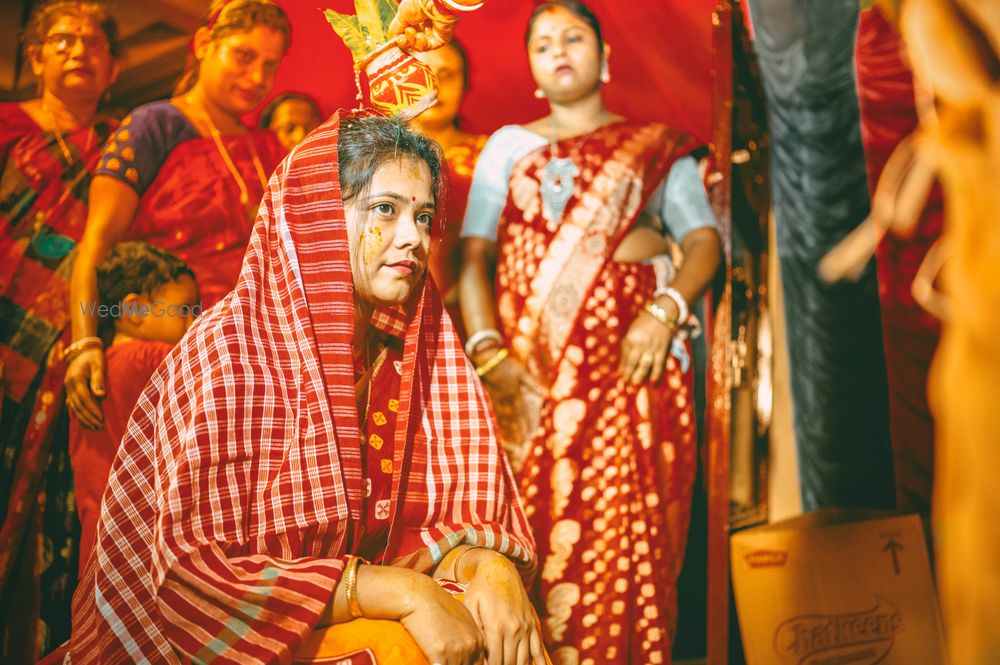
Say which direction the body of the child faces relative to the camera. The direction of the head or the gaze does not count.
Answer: to the viewer's right

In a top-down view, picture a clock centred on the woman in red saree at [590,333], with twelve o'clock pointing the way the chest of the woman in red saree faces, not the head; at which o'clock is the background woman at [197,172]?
The background woman is roughly at 3 o'clock from the woman in red saree.

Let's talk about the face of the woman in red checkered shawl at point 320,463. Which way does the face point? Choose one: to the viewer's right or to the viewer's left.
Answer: to the viewer's right

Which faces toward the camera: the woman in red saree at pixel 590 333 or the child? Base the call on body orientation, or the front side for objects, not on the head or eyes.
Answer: the woman in red saree

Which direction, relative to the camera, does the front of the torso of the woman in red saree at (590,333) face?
toward the camera

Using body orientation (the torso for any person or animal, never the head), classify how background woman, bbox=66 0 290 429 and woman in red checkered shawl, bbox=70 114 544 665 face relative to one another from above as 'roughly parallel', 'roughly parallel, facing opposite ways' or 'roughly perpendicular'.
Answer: roughly parallel

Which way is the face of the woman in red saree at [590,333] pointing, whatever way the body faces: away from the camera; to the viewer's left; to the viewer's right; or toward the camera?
toward the camera

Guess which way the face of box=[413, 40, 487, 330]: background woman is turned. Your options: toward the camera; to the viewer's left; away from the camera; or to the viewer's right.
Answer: toward the camera

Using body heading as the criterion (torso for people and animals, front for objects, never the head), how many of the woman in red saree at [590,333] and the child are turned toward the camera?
1

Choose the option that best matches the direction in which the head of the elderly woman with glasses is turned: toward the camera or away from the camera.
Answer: toward the camera

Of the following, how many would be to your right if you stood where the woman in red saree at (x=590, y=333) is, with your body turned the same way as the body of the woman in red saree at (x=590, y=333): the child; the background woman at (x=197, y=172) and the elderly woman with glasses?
3

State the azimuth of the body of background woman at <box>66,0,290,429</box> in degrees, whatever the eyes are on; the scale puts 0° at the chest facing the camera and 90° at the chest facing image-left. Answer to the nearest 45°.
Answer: approximately 315°

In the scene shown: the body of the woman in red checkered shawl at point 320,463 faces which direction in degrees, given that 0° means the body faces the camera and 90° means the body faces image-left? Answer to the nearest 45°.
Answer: approximately 315°
